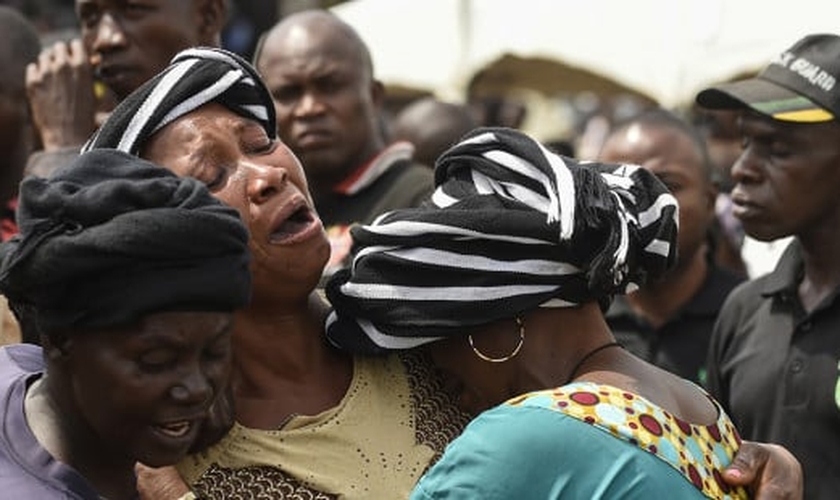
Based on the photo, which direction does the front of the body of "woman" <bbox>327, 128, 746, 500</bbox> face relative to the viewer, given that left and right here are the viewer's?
facing away from the viewer and to the left of the viewer

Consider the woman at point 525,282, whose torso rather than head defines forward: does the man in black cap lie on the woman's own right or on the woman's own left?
on the woman's own right

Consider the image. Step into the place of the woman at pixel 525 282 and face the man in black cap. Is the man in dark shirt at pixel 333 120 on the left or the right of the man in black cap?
left

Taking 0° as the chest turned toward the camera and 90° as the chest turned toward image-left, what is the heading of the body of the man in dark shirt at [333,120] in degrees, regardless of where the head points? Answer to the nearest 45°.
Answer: approximately 45°

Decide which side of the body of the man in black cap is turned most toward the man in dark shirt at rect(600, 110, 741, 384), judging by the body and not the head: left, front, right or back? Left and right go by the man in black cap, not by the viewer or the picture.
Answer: right

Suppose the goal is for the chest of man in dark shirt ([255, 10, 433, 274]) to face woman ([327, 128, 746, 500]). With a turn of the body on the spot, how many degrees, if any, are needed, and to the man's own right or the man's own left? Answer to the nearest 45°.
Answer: approximately 45° to the man's own left

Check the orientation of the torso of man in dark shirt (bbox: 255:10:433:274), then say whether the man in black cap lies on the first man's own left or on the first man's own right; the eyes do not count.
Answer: on the first man's own left

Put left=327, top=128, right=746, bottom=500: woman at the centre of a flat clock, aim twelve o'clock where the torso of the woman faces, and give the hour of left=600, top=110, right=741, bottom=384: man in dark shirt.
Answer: The man in dark shirt is roughly at 2 o'clock from the woman.
